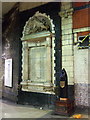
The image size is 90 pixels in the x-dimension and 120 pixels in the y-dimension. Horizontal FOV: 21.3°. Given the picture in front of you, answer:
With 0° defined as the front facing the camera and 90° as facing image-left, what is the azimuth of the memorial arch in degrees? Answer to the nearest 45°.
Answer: approximately 45°
